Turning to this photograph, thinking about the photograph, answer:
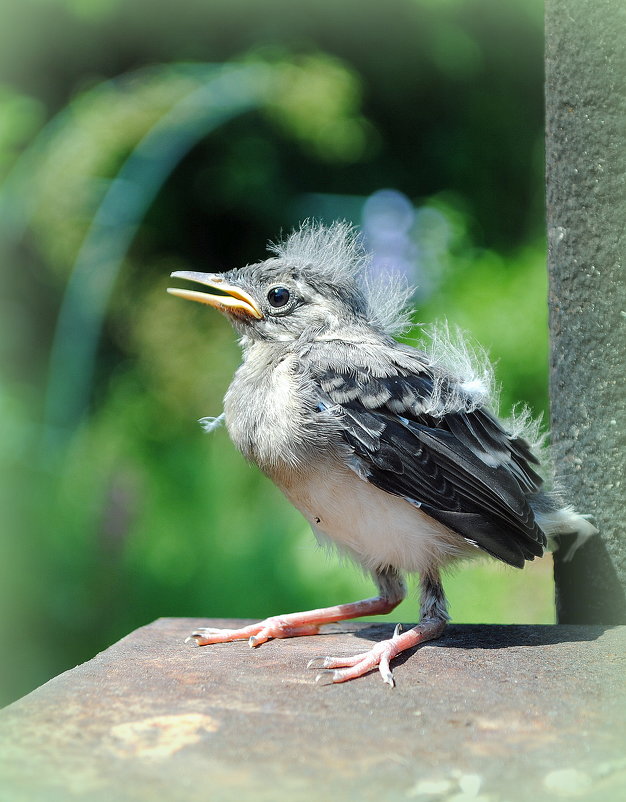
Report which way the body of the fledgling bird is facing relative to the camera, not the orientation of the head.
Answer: to the viewer's left

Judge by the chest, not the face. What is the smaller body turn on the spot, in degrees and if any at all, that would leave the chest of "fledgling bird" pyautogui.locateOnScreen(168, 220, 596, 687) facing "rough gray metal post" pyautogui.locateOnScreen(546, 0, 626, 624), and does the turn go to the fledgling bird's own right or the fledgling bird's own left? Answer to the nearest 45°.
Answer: approximately 135° to the fledgling bird's own right
